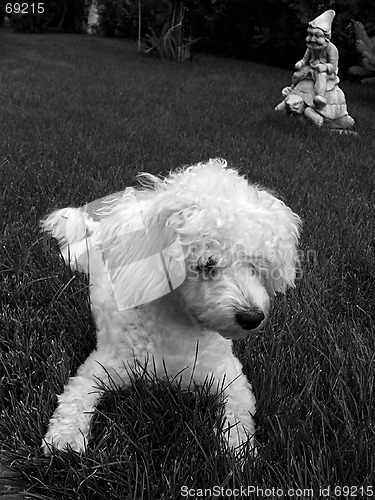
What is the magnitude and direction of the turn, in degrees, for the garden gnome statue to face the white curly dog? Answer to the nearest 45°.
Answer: approximately 45° to its left

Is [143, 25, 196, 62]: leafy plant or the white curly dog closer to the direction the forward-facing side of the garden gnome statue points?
the white curly dog

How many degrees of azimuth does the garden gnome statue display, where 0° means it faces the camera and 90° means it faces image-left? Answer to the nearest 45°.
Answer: approximately 45°

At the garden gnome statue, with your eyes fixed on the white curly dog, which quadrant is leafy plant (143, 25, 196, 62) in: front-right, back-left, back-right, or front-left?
back-right

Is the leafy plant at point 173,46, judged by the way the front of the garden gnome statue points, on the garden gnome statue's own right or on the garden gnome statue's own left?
on the garden gnome statue's own right
